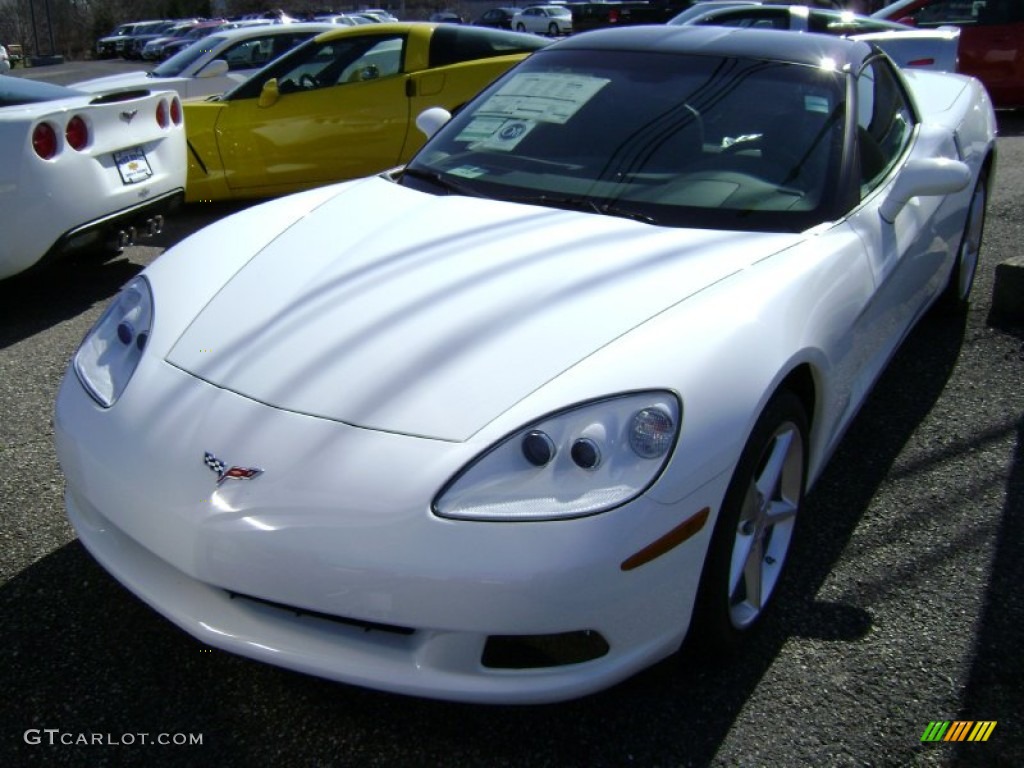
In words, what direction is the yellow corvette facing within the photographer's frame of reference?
facing to the left of the viewer

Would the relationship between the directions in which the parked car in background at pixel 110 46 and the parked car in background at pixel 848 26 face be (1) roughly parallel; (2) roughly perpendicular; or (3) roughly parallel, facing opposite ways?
roughly perpendicular

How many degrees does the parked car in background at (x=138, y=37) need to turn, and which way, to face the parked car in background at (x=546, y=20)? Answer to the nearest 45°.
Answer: approximately 90° to its left

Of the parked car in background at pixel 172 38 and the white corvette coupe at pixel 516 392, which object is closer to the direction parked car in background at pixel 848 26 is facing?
the parked car in background

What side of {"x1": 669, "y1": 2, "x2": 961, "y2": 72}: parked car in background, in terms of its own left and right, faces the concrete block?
left

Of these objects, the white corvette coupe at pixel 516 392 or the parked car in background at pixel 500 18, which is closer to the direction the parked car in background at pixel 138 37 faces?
the white corvette coupe

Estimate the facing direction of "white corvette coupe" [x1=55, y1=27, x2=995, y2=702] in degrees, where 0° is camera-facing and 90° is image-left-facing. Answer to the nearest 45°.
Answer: approximately 45°

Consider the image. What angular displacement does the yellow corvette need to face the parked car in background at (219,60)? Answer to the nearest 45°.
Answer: approximately 45° to its right

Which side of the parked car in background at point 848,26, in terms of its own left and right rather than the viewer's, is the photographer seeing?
left
